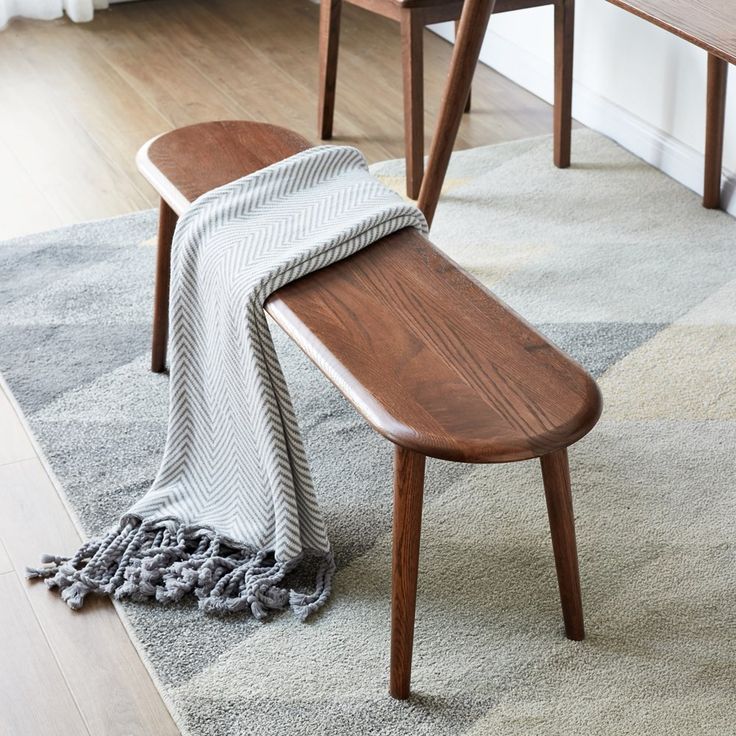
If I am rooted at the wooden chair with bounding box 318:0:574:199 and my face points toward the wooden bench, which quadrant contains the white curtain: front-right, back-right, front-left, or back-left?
back-right
